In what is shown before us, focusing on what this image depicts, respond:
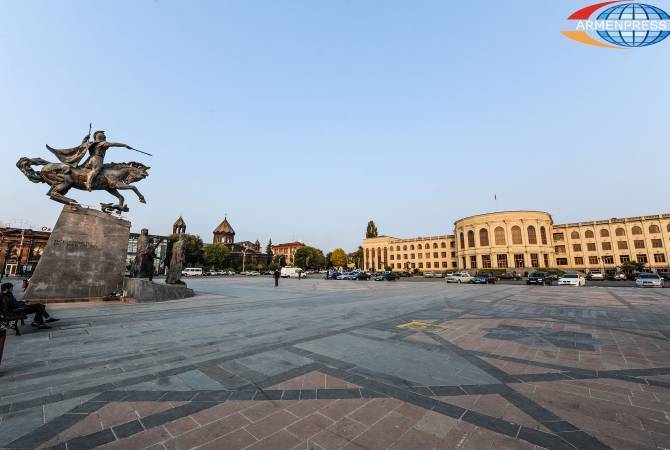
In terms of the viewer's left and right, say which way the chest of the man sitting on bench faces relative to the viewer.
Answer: facing to the right of the viewer

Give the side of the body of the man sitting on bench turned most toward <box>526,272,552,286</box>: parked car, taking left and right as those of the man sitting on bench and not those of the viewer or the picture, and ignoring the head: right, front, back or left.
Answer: front

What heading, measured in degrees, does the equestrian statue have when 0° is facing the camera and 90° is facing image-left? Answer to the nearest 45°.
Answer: approximately 270°

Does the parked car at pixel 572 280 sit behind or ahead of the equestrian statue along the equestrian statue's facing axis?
ahead

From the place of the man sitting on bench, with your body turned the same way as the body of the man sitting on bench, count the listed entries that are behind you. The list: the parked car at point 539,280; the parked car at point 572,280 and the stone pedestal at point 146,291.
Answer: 0

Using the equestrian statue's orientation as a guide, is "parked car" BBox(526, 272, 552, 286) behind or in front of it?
in front
